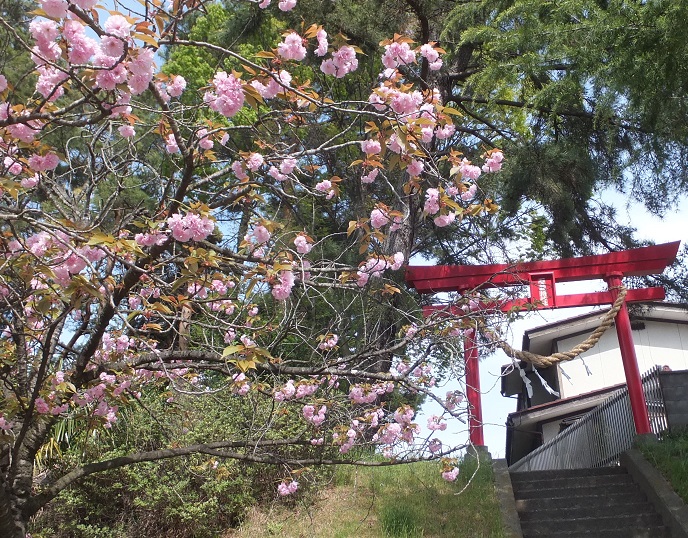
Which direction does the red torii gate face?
toward the camera

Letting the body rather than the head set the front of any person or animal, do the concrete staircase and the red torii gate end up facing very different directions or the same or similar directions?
same or similar directions

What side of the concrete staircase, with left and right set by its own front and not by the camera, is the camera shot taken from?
front

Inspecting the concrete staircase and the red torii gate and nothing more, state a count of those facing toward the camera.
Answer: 2

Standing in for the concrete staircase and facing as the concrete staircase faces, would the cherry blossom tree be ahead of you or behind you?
ahead
